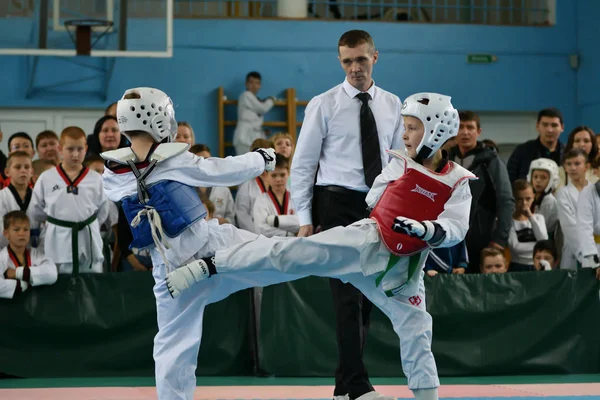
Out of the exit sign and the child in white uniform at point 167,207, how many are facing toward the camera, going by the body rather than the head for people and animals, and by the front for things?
1

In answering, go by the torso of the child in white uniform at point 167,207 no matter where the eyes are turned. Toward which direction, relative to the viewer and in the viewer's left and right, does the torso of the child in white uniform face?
facing away from the viewer and to the right of the viewer

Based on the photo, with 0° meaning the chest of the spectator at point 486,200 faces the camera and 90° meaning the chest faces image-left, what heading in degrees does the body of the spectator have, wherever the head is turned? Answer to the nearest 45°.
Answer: approximately 45°

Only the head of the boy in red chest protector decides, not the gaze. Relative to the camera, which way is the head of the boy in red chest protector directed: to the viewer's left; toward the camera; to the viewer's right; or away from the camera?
to the viewer's left

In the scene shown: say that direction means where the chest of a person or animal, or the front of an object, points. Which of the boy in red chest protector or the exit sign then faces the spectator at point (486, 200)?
the exit sign

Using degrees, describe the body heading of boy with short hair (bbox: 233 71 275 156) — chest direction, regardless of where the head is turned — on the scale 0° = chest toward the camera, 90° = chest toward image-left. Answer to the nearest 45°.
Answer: approximately 315°

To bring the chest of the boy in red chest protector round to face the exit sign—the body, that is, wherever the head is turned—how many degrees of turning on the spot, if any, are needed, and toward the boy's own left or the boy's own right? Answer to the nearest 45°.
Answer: approximately 135° to the boy's own right

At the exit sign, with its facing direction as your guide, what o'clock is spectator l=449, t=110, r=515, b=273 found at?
The spectator is roughly at 12 o'clock from the exit sign.
